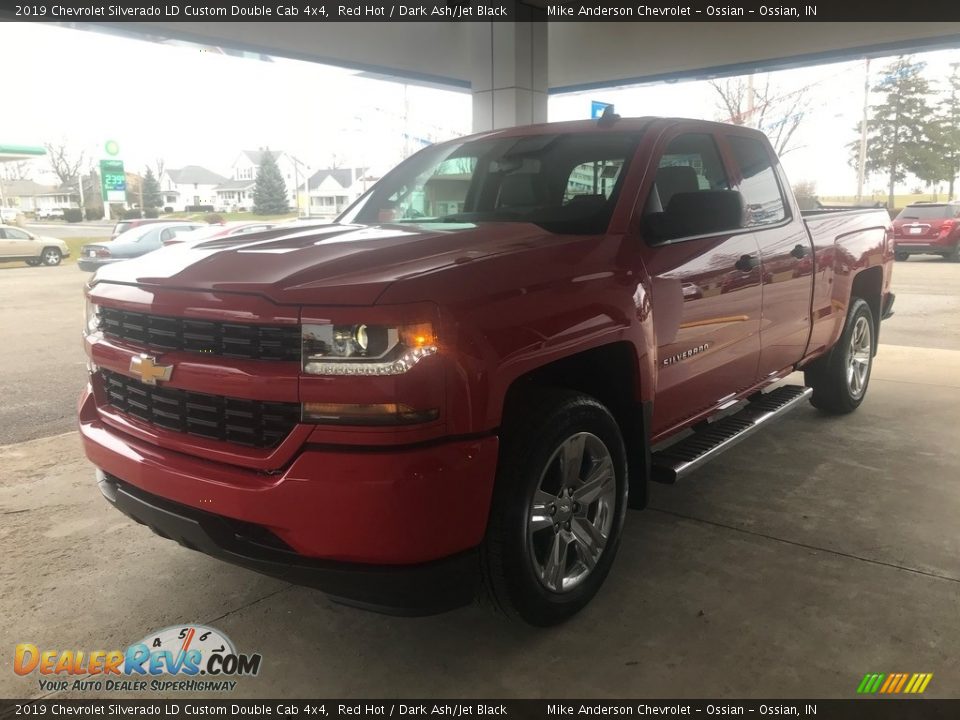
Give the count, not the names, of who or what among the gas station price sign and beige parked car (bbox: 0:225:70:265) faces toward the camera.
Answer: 1

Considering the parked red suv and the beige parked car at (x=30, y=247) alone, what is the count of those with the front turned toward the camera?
0

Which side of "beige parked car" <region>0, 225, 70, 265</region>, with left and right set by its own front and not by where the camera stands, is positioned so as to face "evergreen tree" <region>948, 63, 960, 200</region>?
front

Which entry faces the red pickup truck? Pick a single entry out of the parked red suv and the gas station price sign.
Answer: the gas station price sign

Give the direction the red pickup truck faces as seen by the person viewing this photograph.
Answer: facing the viewer and to the left of the viewer

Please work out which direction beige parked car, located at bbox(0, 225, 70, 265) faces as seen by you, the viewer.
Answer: facing to the right of the viewer

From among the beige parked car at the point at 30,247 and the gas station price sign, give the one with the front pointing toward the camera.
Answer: the gas station price sign

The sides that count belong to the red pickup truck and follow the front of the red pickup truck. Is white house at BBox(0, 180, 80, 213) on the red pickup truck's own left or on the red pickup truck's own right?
on the red pickup truck's own right

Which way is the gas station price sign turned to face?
toward the camera
